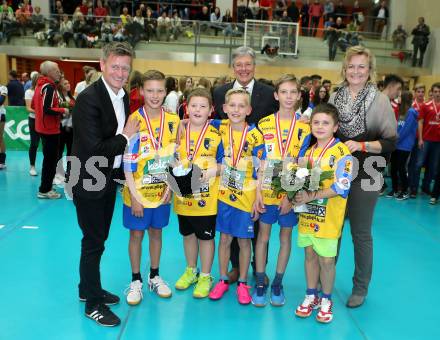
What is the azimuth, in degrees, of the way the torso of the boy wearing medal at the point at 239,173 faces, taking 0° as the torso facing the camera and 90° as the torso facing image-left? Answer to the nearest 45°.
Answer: approximately 0°

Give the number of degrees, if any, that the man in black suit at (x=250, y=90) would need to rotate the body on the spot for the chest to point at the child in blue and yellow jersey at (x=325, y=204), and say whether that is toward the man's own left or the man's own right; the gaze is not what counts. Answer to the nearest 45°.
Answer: approximately 45° to the man's own left

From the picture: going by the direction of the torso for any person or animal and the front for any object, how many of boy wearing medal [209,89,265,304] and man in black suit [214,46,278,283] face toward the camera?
2

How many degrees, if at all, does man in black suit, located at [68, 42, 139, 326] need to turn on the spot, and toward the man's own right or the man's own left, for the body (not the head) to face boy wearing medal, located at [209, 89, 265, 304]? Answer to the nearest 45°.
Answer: approximately 45° to the man's own left

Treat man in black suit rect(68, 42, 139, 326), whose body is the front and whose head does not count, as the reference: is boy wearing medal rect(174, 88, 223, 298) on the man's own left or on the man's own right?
on the man's own left

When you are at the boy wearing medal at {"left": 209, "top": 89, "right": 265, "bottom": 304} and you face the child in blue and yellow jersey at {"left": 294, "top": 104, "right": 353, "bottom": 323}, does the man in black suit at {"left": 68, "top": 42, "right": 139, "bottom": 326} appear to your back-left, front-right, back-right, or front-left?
back-right

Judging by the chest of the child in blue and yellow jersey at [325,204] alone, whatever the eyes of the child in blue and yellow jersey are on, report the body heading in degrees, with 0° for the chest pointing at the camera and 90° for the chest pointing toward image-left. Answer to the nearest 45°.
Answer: approximately 45°

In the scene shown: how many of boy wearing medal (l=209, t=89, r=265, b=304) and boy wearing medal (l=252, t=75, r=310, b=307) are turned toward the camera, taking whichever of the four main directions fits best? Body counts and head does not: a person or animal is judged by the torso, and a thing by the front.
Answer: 2
